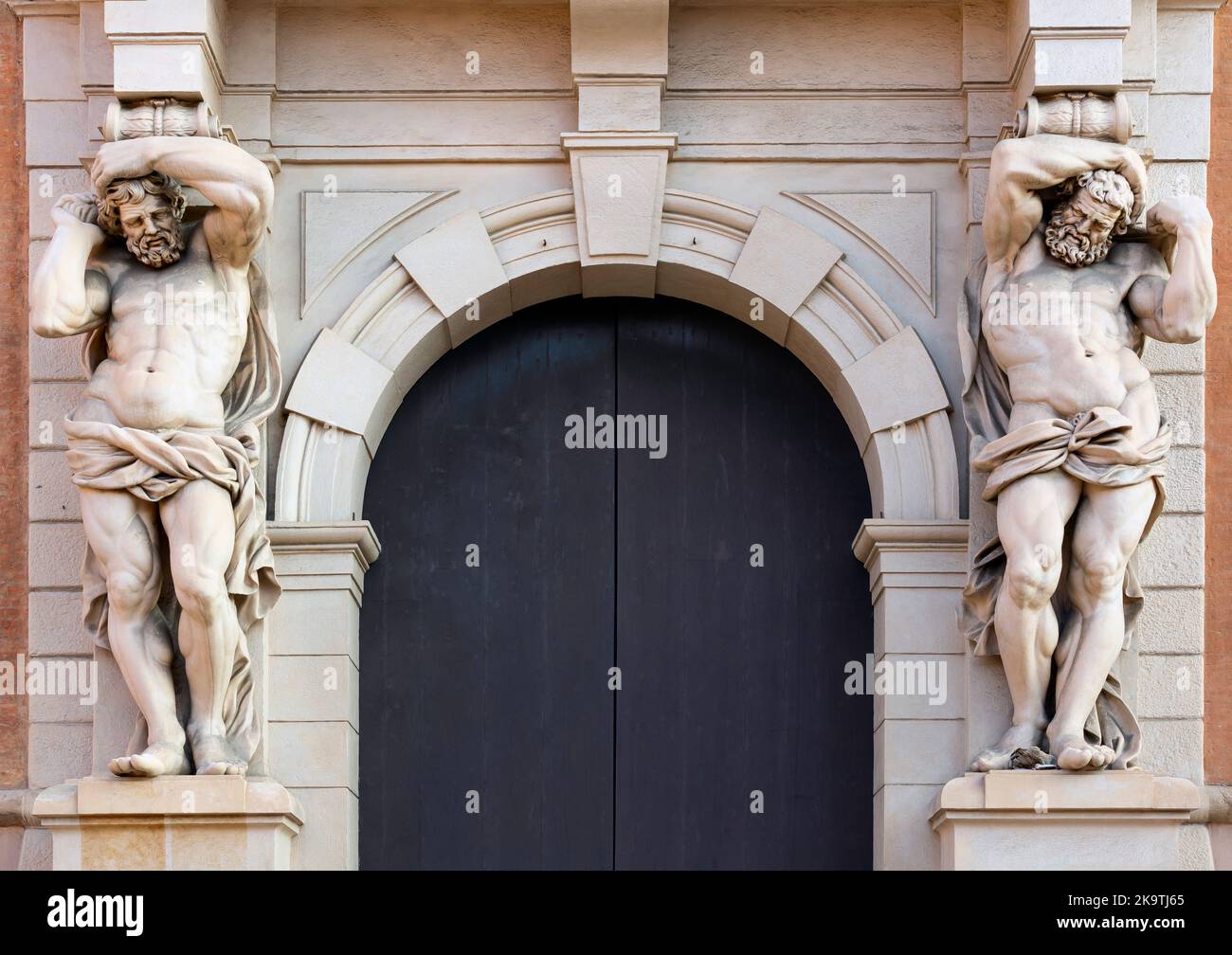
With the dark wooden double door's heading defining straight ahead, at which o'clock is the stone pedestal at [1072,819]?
The stone pedestal is roughly at 10 o'clock from the dark wooden double door.

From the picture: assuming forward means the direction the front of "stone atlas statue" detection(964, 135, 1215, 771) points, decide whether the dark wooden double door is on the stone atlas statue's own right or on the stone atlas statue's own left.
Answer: on the stone atlas statue's own right

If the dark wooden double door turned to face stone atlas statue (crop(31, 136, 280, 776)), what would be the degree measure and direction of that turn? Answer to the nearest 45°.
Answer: approximately 45° to its right

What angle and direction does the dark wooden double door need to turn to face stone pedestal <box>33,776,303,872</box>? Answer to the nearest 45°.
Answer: approximately 45° to its right

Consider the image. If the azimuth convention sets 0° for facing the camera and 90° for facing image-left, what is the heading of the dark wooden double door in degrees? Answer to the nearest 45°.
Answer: approximately 0°

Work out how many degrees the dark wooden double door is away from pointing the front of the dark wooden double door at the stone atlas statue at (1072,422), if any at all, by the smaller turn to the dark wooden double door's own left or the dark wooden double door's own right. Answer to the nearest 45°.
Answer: approximately 45° to the dark wooden double door's own left

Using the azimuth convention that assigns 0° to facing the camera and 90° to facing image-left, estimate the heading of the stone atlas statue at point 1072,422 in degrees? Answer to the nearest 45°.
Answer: approximately 0°
